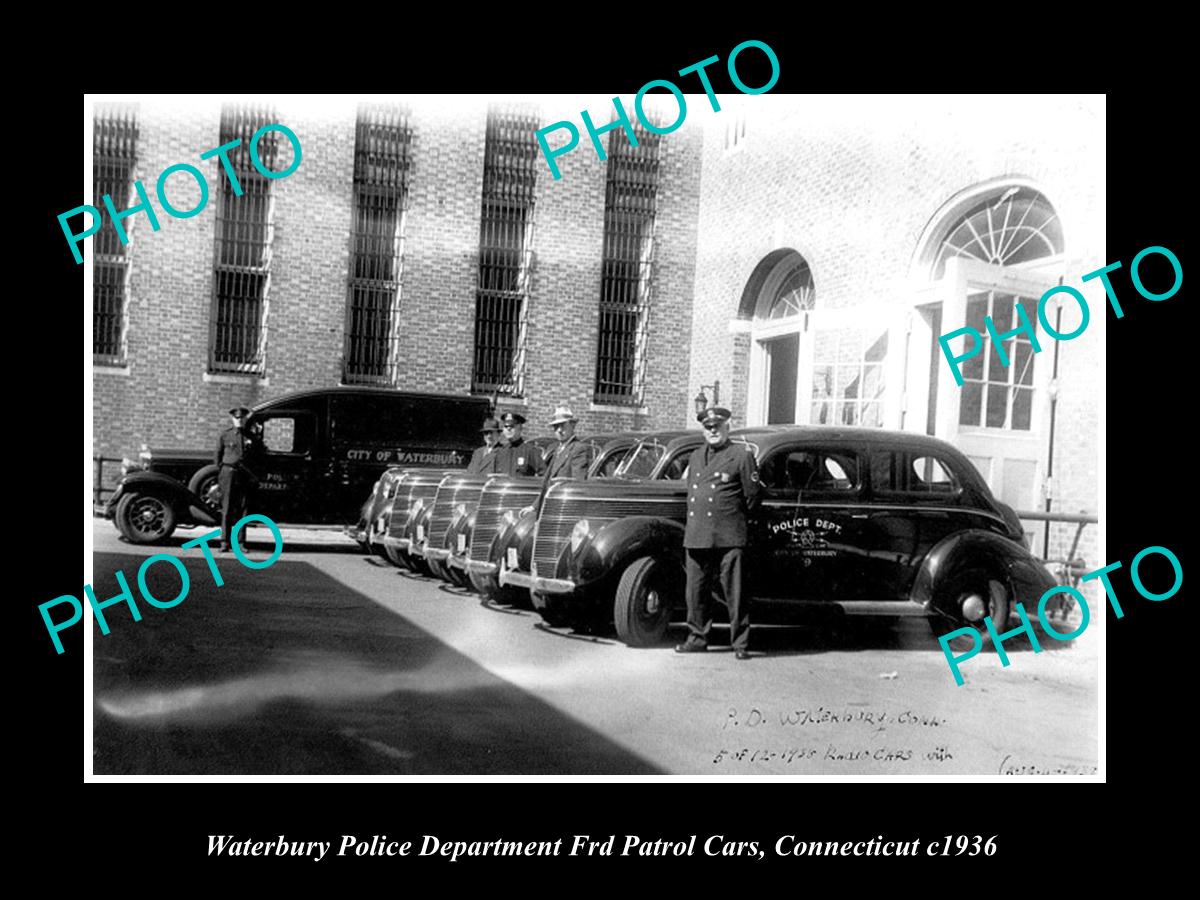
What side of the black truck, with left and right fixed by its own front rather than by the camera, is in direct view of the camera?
left

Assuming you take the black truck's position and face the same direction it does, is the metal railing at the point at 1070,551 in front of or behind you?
behind

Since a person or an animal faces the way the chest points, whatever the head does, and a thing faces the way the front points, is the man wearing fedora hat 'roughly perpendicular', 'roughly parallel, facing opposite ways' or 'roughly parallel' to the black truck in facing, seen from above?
roughly perpendicular

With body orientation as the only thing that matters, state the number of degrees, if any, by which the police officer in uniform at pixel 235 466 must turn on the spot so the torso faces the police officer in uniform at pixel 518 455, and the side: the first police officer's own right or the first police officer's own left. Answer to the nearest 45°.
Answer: approximately 90° to the first police officer's own left

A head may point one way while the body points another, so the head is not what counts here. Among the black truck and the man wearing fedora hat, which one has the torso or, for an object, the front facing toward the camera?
the man wearing fedora hat

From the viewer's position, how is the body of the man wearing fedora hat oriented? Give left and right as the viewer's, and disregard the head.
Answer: facing the viewer

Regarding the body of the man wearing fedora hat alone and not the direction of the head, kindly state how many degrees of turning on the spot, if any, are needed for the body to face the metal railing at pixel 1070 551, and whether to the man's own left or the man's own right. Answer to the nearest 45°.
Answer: approximately 45° to the man's own left

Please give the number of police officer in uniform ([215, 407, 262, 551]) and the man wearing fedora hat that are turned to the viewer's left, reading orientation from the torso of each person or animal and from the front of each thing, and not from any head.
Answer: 0

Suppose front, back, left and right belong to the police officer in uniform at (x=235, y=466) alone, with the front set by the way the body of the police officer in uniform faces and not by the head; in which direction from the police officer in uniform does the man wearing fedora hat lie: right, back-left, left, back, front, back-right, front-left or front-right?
left

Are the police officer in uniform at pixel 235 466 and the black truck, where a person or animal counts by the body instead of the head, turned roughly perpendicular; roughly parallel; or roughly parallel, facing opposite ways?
roughly perpendicular

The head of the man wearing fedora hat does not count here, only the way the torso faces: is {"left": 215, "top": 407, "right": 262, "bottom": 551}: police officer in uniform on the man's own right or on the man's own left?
on the man's own right
